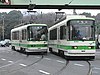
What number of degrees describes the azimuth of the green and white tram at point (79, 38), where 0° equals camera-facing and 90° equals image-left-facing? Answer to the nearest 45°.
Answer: approximately 315°

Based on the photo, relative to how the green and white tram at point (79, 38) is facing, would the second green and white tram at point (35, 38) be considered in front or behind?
behind
